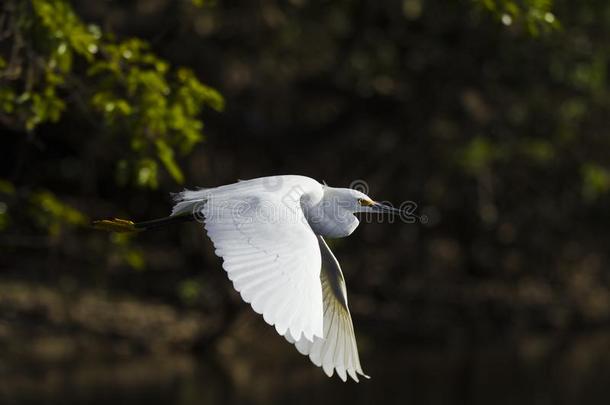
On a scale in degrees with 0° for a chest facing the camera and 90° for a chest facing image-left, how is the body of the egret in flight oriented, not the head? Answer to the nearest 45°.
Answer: approximately 270°
